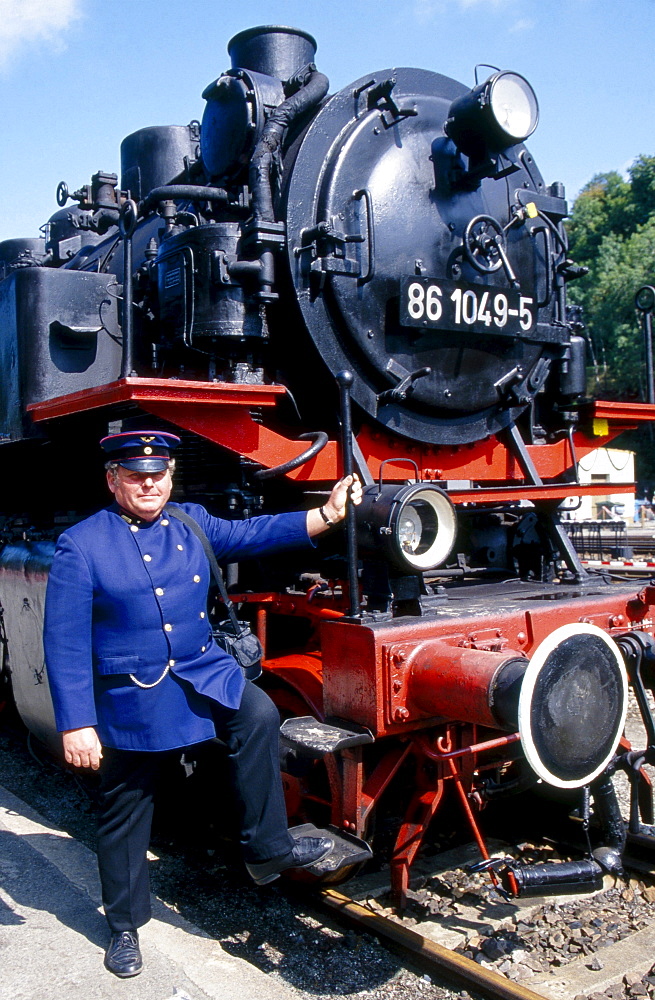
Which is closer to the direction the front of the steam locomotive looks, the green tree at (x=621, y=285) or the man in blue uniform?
the man in blue uniform

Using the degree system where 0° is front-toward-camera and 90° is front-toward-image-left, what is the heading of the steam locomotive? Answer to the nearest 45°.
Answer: approximately 315°

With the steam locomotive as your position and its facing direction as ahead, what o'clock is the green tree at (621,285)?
The green tree is roughly at 8 o'clock from the steam locomotive.

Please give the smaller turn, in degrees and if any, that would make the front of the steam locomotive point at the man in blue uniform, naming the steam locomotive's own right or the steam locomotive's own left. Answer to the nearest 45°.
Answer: approximately 90° to the steam locomotive's own right
